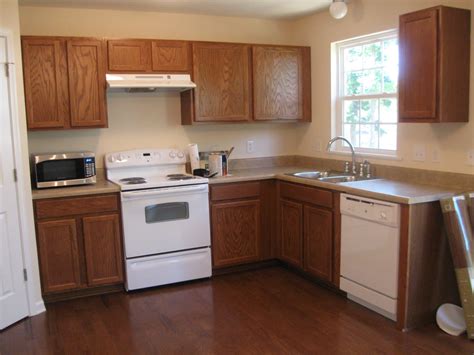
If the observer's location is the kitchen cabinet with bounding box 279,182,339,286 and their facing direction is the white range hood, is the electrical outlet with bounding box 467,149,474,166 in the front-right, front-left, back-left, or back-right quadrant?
back-left

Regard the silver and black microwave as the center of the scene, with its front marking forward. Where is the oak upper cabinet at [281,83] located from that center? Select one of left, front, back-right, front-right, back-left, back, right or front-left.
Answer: left

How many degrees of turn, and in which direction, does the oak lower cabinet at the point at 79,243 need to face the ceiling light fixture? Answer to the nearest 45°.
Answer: approximately 90° to its left

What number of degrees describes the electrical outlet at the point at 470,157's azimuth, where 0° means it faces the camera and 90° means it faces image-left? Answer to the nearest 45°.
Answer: approximately 45°

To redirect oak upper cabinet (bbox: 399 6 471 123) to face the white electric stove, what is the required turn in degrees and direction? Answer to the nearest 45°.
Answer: approximately 45° to its right

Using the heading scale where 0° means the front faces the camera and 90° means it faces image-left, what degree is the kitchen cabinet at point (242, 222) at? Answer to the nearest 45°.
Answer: approximately 315°

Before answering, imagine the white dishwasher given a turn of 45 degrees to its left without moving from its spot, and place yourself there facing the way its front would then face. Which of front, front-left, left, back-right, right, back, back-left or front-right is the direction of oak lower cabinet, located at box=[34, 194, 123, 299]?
right

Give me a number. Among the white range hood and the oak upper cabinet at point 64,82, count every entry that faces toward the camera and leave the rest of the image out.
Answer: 2

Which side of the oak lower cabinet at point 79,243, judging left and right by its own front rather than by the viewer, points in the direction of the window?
left

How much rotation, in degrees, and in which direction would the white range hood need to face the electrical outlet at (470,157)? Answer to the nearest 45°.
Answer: approximately 45° to its left

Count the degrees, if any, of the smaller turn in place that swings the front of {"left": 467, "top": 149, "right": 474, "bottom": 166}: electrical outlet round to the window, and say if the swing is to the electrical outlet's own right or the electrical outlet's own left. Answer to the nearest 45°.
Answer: approximately 90° to the electrical outlet's own right

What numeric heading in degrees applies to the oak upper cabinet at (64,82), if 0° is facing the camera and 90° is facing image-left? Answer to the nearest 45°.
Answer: approximately 0°

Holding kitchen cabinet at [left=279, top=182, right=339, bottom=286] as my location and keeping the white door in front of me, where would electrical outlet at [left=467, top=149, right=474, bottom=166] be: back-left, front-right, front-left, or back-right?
back-left

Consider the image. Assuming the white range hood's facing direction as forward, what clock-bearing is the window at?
The window is roughly at 9 o'clock from the white range hood.
